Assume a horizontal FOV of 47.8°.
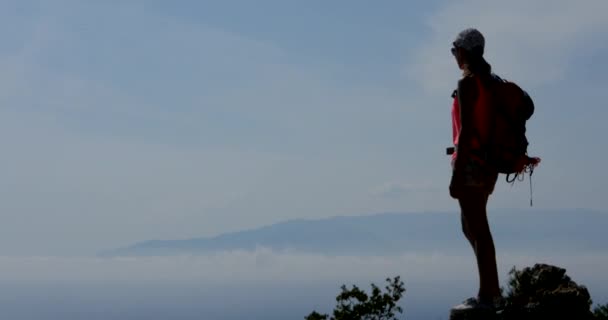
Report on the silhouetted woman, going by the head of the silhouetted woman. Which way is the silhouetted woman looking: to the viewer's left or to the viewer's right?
to the viewer's left

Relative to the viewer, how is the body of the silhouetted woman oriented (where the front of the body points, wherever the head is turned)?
to the viewer's left
